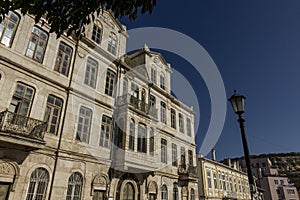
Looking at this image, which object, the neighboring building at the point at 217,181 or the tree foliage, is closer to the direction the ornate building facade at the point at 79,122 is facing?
the tree foliage

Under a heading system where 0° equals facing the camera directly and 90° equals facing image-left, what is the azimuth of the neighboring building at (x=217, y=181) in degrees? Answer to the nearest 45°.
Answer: approximately 315°

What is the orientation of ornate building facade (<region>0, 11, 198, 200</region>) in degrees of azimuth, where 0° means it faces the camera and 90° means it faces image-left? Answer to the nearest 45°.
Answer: approximately 315°

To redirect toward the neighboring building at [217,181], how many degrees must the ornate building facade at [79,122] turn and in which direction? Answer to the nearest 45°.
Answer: approximately 90° to its left

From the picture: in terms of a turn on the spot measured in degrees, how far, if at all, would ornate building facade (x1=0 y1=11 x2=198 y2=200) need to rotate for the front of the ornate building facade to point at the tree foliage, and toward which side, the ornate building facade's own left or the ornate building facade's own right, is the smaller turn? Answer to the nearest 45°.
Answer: approximately 45° to the ornate building facade's own right

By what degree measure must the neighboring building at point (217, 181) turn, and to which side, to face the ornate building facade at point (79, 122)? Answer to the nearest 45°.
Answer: approximately 45° to its right

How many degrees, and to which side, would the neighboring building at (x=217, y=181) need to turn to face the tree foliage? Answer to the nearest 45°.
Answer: approximately 45° to its right

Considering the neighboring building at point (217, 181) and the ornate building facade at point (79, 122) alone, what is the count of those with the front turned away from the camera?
0
